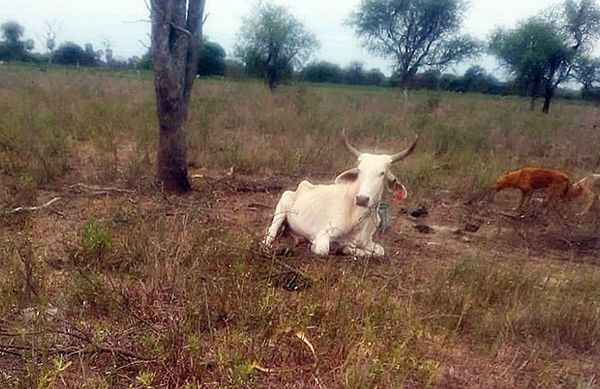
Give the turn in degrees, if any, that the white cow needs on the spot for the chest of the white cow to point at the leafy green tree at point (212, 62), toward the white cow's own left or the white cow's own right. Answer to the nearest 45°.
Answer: approximately 135° to the white cow's own left

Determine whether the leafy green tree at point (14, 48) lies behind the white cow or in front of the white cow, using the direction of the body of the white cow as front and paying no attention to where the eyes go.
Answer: behind

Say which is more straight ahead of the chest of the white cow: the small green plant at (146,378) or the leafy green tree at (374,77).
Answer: the small green plant

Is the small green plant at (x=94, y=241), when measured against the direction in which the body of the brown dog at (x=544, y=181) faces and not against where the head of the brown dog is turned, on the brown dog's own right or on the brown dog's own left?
on the brown dog's own left

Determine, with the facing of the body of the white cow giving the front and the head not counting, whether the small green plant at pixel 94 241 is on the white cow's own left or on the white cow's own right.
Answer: on the white cow's own right

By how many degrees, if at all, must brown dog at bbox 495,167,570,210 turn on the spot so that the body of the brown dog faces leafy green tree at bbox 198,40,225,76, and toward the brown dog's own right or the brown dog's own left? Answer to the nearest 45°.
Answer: approximately 45° to the brown dog's own right

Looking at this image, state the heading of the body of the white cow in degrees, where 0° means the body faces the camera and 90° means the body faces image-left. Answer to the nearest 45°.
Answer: approximately 315°

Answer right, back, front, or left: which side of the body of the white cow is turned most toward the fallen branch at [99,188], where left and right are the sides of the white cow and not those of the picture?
back

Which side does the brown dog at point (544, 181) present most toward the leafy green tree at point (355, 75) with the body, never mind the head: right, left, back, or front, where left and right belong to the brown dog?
right

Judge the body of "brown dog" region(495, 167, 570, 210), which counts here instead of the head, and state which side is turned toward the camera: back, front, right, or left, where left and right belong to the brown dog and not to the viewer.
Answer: left

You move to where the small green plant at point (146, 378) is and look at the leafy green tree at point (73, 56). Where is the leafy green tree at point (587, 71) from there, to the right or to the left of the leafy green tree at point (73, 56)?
right
